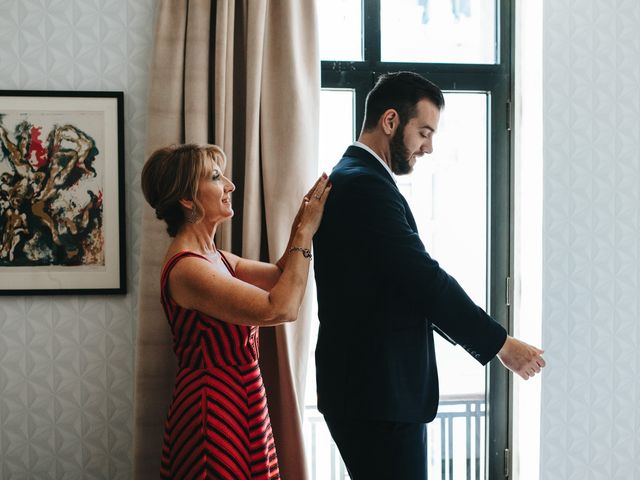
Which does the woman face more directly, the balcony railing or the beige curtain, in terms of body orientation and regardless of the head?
the balcony railing

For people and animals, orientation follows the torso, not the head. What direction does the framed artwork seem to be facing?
toward the camera

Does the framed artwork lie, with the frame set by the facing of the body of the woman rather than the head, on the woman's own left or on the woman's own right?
on the woman's own left

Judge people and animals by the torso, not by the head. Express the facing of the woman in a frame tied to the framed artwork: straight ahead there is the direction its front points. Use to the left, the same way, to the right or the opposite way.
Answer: to the left

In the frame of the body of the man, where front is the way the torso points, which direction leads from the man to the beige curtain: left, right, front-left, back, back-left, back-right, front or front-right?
back-left

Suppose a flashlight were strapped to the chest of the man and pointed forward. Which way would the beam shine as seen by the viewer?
to the viewer's right

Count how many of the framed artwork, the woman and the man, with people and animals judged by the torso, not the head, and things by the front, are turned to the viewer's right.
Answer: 2

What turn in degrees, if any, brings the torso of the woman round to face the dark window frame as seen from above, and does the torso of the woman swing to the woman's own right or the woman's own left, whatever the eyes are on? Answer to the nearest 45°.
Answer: approximately 45° to the woman's own left

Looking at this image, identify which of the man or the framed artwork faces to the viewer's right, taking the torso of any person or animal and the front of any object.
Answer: the man

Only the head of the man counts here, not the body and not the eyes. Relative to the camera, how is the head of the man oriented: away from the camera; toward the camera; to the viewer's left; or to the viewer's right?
to the viewer's right

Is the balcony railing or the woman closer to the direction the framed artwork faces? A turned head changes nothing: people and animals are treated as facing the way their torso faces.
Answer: the woman

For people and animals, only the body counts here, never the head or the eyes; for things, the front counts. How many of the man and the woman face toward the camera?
0

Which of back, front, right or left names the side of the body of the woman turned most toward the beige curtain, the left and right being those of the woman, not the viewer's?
left
